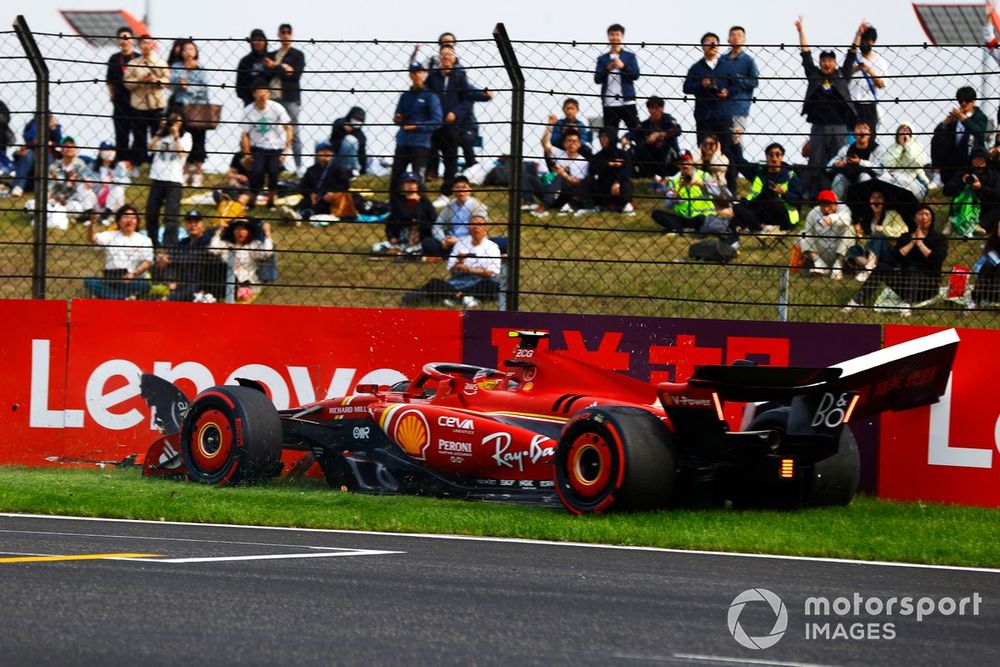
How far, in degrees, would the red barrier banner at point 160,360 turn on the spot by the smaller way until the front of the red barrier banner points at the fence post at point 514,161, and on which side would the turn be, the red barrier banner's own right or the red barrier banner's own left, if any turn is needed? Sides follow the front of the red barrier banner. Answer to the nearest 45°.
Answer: approximately 90° to the red barrier banner's own left

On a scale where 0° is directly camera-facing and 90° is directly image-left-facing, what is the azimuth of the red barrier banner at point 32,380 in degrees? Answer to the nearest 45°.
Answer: approximately 0°

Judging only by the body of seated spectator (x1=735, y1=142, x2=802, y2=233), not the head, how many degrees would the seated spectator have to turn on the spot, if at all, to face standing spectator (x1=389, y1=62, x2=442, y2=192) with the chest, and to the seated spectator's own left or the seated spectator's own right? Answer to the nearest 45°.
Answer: approximately 90° to the seated spectator's own right

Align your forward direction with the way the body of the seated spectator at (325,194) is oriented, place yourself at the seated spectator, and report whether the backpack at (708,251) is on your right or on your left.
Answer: on your left

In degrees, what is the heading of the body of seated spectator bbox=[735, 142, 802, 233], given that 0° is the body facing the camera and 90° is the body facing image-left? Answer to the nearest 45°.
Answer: approximately 0°

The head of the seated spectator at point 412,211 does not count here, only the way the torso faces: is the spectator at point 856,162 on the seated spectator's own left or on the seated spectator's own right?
on the seated spectator's own left

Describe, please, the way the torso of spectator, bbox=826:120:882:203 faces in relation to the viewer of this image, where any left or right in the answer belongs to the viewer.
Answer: facing the viewer and to the left of the viewer
